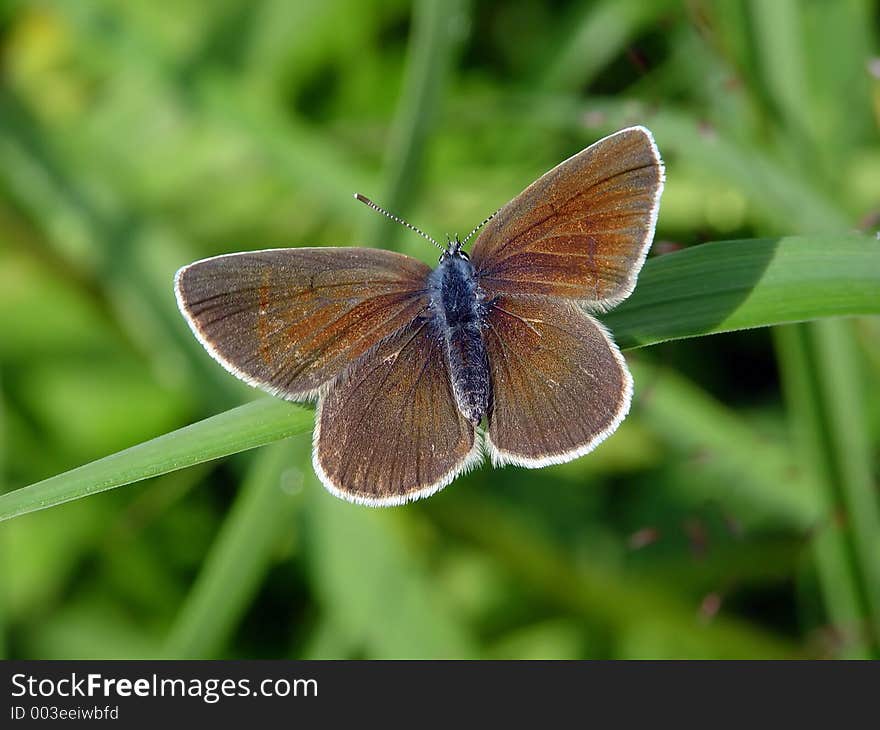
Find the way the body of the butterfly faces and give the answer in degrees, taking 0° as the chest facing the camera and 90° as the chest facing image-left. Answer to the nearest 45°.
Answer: approximately 180°
